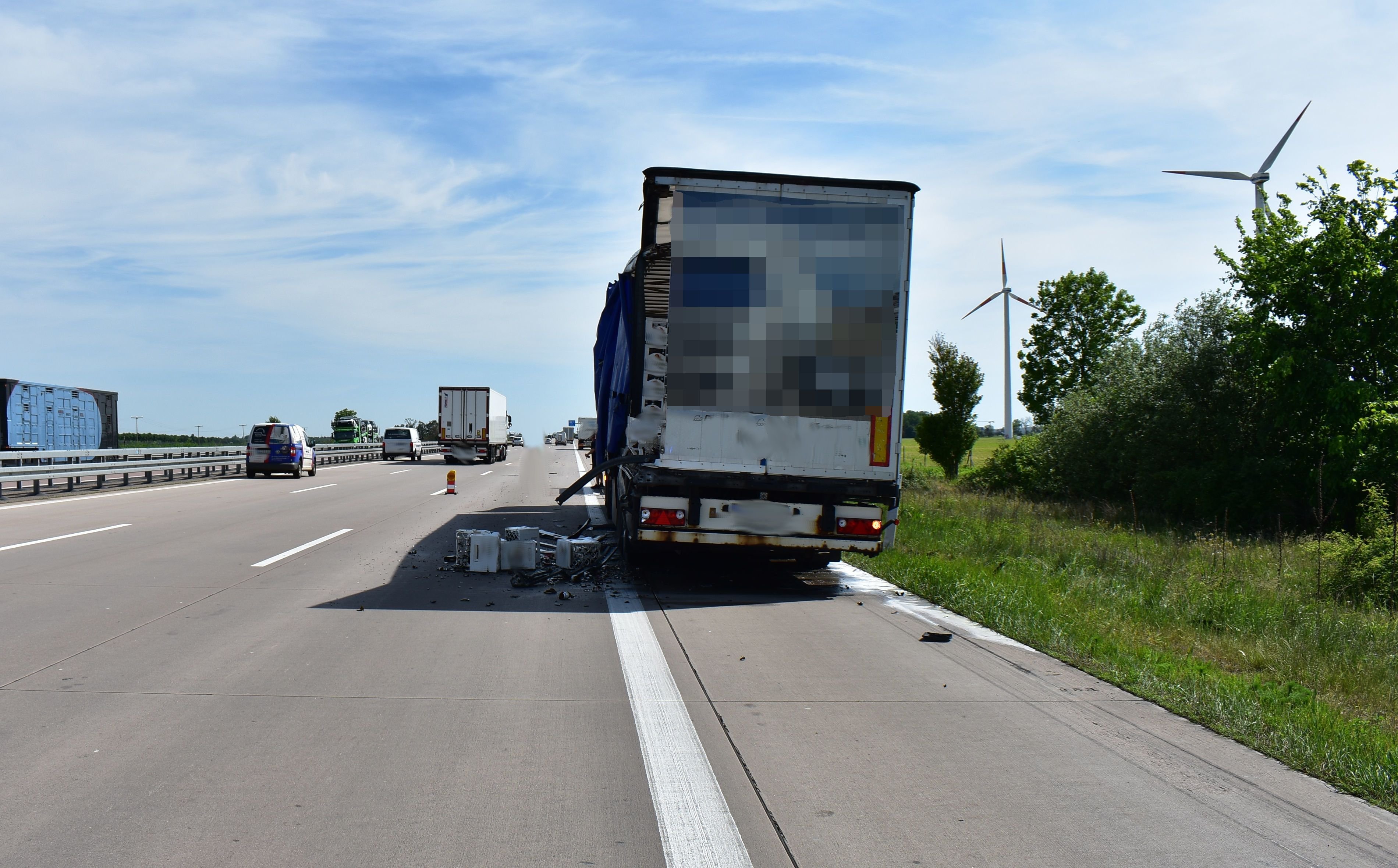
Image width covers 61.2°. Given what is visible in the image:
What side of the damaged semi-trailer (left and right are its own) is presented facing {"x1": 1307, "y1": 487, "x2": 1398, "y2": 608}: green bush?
right

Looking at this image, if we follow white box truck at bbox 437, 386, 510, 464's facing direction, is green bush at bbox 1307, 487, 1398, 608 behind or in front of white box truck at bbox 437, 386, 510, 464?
behind

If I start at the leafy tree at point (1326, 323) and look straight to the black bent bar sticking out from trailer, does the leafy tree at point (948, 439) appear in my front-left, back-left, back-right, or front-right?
back-right

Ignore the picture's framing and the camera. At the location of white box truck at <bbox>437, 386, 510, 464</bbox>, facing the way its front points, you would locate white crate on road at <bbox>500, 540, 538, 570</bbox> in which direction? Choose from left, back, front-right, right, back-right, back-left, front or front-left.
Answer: back

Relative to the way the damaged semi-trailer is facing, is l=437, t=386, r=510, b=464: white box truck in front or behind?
in front

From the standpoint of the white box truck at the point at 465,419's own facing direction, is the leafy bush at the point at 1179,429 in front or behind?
behind

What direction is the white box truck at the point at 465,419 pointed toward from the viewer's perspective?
away from the camera

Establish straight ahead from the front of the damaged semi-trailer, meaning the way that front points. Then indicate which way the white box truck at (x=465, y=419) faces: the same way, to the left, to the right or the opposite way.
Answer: the same way

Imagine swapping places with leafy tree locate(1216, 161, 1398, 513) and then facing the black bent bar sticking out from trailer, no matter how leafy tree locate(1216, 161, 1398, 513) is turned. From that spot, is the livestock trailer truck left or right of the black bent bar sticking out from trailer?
right

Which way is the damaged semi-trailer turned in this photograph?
away from the camera

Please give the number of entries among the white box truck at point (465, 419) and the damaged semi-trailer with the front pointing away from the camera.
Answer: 2

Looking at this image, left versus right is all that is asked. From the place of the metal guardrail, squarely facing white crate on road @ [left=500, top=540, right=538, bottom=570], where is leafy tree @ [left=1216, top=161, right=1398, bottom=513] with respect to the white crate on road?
left

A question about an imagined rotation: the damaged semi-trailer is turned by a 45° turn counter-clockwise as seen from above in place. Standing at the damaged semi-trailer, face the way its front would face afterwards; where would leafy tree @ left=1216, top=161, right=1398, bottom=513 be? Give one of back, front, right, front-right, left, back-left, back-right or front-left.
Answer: right

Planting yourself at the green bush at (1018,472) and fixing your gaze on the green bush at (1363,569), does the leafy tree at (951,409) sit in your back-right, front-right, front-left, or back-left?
back-right

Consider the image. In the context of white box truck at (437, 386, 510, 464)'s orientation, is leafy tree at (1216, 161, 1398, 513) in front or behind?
behind

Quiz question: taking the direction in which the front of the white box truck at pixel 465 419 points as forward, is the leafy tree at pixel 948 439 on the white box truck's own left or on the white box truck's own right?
on the white box truck's own right
